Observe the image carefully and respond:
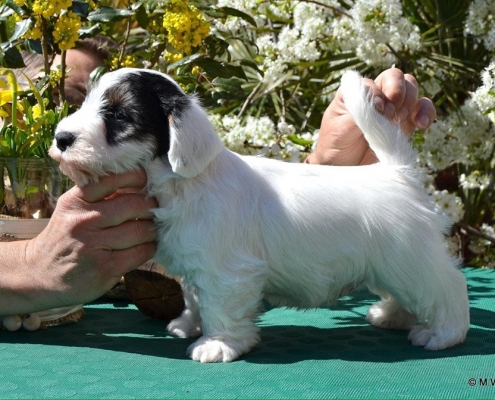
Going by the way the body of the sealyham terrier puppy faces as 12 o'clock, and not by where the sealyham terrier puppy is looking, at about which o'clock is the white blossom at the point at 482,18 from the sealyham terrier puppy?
The white blossom is roughly at 4 o'clock from the sealyham terrier puppy.

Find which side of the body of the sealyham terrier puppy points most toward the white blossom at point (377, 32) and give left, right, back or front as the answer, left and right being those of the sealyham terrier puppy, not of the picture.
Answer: right

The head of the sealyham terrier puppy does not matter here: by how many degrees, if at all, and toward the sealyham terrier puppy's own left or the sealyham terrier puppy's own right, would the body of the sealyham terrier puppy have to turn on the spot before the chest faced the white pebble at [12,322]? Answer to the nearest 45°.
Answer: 0° — it already faces it

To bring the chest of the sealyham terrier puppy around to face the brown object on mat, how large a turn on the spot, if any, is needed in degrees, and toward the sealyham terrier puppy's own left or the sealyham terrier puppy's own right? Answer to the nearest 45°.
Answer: approximately 45° to the sealyham terrier puppy's own right

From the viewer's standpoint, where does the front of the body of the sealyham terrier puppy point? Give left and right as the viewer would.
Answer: facing to the left of the viewer

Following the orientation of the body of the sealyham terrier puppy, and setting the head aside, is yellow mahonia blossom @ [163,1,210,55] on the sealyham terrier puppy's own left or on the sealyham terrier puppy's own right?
on the sealyham terrier puppy's own right

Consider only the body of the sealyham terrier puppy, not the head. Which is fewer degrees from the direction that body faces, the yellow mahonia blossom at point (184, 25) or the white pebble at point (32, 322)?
the white pebble
